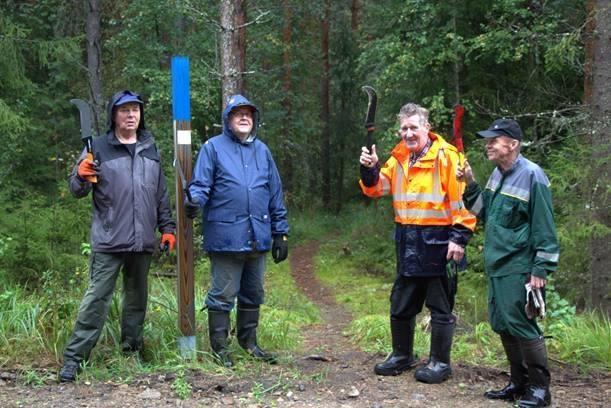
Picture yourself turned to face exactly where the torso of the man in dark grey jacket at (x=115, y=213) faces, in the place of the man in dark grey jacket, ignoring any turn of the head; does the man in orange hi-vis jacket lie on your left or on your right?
on your left

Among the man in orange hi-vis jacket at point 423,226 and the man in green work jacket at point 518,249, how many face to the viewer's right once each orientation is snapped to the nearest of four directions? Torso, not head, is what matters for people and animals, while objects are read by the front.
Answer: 0

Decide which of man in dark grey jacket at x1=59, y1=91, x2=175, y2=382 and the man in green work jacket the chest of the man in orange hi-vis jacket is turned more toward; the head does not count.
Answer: the man in dark grey jacket

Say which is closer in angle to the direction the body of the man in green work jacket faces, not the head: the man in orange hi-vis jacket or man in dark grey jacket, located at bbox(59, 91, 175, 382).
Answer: the man in dark grey jacket

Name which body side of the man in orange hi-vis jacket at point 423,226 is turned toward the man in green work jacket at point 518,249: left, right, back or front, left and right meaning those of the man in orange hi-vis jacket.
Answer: left

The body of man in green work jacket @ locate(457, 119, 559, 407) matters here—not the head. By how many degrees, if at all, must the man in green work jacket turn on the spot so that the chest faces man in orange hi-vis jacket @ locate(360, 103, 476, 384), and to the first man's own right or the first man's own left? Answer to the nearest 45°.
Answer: approximately 90° to the first man's own right

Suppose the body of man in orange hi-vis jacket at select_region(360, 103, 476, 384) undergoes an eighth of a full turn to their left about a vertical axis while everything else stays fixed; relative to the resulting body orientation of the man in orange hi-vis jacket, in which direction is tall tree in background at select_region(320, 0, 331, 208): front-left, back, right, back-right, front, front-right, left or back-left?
back

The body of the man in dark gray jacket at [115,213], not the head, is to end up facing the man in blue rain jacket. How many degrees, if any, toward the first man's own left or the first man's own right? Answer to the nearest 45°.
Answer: approximately 90° to the first man's own left

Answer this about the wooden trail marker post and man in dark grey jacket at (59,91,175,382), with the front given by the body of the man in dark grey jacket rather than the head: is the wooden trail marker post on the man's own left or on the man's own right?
on the man's own left

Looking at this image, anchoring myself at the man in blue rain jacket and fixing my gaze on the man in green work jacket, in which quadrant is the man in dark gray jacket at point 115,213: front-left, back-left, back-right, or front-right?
back-right

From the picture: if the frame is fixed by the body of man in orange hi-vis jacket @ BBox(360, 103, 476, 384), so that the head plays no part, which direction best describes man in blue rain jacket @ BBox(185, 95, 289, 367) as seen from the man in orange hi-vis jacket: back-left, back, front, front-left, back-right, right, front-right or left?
front-right
